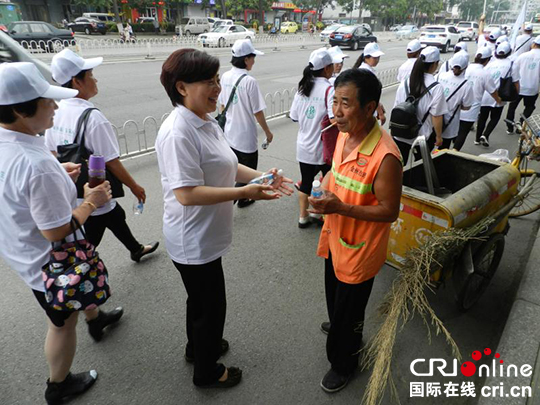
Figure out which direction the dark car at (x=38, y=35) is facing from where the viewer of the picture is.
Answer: facing to the left of the viewer

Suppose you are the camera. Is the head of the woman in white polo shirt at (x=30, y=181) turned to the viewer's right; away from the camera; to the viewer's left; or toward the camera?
to the viewer's right

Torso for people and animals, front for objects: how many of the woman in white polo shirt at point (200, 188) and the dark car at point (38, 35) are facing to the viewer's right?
1

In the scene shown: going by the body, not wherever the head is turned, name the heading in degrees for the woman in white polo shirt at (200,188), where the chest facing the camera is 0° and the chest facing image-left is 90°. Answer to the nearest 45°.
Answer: approximately 270°

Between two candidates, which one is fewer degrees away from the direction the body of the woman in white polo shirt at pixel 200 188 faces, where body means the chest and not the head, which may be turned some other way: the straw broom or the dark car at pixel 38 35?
the straw broom
